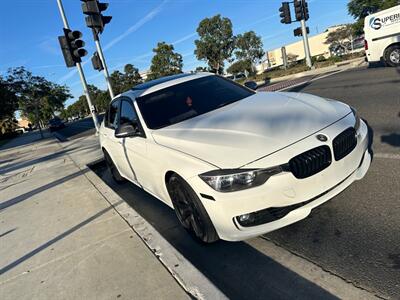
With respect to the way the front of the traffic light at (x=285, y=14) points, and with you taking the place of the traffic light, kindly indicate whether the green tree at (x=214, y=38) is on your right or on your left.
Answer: on your right

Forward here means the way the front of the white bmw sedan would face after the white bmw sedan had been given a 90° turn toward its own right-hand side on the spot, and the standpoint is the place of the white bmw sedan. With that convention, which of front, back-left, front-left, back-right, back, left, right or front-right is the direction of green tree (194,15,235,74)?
back-right

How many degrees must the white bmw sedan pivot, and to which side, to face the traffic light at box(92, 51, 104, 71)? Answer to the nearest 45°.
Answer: approximately 180°

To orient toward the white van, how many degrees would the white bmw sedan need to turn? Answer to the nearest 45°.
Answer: approximately 90° to its left

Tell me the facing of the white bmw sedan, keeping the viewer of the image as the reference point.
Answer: facing the viewer and to the right of the viewer

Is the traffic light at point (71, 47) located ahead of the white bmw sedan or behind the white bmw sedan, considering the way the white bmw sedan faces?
behind
